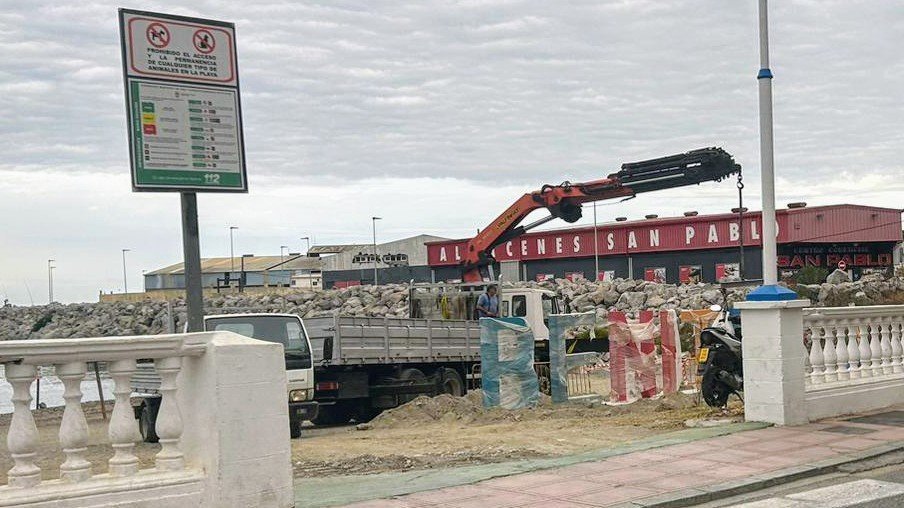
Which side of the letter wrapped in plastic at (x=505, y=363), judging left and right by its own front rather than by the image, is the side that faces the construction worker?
back

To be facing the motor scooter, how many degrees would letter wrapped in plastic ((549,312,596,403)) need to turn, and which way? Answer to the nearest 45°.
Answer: approximately 45° to its left

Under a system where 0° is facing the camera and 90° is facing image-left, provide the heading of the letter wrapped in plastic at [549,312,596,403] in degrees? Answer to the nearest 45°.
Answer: approximately 0°

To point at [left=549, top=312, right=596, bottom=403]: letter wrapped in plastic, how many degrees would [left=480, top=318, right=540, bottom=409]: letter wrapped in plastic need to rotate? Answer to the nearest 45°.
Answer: approximately 135° to its left

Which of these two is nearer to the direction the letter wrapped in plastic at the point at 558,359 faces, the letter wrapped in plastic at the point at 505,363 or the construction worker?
the letter wrapped in plastic

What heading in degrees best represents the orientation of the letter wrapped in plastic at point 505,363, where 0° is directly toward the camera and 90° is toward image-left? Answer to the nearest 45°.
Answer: approximately 0°

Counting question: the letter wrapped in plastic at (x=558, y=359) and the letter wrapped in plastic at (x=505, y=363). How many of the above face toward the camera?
2

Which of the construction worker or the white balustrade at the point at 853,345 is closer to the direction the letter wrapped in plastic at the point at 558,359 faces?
the white balustrade
